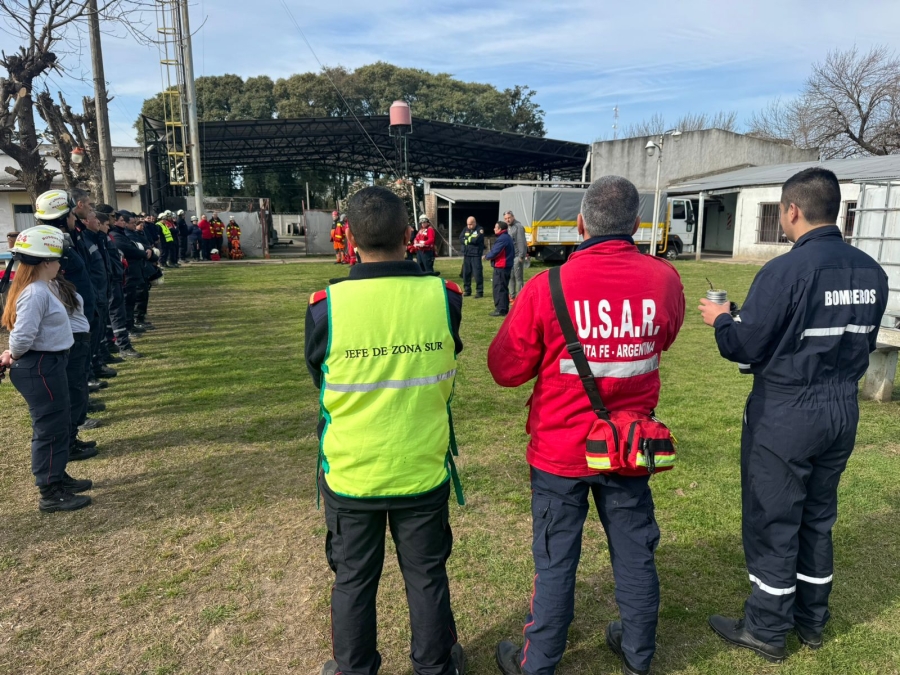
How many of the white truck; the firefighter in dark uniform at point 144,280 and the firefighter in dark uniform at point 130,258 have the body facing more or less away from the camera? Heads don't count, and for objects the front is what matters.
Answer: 0

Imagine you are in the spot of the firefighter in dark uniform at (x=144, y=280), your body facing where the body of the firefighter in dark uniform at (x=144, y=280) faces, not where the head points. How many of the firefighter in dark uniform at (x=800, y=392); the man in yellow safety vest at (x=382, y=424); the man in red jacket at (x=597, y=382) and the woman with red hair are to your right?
4

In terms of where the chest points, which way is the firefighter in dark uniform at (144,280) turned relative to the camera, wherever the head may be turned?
to the viewer's right

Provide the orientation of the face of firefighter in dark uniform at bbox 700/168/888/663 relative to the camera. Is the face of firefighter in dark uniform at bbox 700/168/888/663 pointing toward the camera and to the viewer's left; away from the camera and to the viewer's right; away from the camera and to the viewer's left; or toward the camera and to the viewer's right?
away from the camera and to the viewer's left

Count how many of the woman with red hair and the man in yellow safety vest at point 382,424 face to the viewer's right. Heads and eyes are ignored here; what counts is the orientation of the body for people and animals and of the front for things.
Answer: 1

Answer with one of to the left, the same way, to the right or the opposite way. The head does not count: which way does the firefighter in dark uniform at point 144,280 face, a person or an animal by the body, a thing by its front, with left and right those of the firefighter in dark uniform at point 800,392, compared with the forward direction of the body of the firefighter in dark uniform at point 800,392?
to the right

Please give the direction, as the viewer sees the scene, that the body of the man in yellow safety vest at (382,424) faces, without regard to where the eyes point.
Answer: away from the camera

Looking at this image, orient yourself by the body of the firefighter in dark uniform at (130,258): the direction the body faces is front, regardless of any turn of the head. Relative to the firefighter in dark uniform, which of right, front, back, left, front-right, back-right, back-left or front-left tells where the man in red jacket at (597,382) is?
right

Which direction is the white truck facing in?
to the viewer's right

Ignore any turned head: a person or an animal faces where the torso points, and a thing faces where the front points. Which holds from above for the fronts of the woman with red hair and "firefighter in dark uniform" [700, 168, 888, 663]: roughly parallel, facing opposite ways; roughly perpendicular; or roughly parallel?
roughly perpendicular

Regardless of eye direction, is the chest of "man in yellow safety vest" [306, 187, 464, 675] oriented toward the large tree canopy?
yes

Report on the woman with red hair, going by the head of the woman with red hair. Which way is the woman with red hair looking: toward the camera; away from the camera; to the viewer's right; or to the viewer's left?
to the viewer's right

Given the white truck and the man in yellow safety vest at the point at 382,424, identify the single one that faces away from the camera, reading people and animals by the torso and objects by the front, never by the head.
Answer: the man in yellow safety vest

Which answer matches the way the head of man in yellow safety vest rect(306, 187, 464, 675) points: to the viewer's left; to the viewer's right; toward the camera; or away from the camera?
away from the camera

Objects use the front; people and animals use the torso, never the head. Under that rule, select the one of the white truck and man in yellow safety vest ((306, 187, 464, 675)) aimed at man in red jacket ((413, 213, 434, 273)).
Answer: the man in yellow safety vest

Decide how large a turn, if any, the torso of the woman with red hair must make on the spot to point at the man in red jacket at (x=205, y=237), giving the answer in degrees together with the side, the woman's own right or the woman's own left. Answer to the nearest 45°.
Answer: approximately 90° to the woman's own left

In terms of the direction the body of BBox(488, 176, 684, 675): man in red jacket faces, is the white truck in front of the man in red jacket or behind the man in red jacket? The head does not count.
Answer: in front

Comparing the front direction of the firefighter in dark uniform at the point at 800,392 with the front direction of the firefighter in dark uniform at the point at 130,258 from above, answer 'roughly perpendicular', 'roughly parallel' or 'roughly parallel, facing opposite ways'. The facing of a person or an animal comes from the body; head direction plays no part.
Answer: roughly perpendicular

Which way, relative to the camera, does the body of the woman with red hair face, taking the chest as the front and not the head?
to the viewer's right
